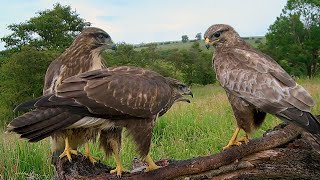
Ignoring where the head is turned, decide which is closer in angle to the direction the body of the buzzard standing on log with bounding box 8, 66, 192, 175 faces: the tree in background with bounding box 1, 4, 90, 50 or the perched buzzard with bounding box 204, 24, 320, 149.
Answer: the perched buzzard

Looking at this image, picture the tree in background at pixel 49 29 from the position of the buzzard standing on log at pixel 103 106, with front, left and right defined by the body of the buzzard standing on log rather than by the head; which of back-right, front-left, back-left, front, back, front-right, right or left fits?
left

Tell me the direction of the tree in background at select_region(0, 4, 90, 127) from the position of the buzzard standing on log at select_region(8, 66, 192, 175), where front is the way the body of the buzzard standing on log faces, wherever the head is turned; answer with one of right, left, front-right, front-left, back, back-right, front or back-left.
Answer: left

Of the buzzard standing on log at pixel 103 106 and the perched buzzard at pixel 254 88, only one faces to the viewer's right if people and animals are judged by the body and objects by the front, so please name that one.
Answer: the buzzard standing on log

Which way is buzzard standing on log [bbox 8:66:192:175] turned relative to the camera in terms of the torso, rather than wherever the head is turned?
to the viewer's right
